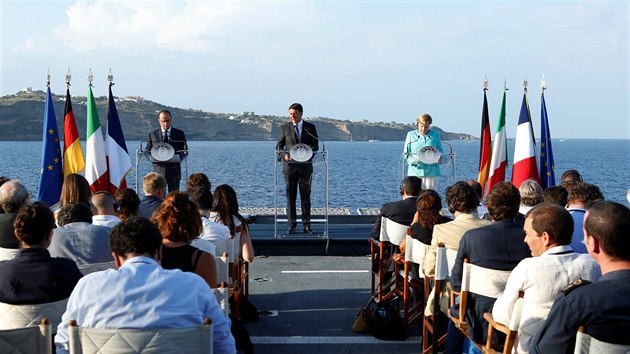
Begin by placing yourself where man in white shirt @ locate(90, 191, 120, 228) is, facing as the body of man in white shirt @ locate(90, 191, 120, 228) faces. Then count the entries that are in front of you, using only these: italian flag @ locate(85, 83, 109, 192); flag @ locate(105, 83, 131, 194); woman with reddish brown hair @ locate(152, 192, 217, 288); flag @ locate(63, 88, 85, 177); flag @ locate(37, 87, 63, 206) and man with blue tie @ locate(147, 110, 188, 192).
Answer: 5

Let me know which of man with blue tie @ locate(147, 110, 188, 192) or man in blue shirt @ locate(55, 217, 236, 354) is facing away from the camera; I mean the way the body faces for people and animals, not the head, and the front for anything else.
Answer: the man in blue shirt

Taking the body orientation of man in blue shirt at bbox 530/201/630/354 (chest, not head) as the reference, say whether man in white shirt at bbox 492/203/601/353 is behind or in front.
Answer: in front

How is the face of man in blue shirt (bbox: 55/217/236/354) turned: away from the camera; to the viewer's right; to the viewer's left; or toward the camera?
away from the camera

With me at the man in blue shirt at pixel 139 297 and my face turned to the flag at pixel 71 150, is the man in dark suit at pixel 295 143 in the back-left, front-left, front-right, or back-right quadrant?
front-right

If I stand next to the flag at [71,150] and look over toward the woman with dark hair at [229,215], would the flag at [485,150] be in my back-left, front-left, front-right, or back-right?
front-left

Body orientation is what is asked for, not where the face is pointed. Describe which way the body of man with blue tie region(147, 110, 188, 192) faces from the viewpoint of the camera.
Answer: toward the camera

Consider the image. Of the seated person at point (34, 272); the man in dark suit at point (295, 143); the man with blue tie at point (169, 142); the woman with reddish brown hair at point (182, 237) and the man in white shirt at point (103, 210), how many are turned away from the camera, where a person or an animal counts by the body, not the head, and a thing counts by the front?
3

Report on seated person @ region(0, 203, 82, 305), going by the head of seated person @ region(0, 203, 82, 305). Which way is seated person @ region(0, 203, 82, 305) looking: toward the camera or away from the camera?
away from the camera

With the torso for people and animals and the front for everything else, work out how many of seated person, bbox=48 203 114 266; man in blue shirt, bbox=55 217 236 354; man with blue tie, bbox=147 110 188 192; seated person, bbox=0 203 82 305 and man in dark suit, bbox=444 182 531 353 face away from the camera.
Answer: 4

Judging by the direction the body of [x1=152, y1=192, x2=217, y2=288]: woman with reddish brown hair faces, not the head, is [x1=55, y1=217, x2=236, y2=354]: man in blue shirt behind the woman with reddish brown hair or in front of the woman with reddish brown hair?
behind

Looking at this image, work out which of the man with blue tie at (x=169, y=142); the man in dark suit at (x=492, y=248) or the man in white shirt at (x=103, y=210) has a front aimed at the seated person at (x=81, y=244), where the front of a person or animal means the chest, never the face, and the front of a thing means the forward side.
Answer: the man with blue tie

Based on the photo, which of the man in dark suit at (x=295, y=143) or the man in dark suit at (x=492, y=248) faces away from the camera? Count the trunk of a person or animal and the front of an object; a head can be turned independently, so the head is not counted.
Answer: the man in dark suit at (x=492, y=248)

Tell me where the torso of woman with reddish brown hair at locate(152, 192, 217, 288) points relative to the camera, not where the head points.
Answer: away from the camera

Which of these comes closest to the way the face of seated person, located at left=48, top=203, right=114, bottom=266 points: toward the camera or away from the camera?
away from the camera

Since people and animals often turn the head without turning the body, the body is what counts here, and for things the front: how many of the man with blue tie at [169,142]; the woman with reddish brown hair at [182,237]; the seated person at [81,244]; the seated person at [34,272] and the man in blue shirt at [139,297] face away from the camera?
4

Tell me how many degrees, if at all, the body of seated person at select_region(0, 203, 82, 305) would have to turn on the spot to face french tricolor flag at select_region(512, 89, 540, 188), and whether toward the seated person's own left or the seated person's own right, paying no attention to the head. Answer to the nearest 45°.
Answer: approximately 45° to the seated person's own right

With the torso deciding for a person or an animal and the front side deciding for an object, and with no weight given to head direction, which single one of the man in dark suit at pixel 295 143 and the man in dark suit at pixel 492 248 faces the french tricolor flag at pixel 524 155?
the man in dark suit at pixel 492 248

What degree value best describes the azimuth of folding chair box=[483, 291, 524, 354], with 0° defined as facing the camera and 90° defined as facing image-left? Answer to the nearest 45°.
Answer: approximately 135°

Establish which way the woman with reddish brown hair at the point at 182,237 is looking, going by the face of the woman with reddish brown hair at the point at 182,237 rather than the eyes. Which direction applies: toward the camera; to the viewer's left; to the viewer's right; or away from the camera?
away from the camera

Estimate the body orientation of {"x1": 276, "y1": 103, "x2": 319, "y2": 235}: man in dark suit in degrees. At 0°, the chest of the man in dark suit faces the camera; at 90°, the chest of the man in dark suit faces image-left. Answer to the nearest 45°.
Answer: approximately 0°

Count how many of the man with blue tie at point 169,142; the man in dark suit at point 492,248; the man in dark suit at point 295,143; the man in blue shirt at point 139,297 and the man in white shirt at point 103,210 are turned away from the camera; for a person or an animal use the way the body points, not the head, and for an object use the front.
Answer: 3

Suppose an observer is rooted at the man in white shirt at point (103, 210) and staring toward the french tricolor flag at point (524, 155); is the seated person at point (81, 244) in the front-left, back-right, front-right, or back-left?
back-right

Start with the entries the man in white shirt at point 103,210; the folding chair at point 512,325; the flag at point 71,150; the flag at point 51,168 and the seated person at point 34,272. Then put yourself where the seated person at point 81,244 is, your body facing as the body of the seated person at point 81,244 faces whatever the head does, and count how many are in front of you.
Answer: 3

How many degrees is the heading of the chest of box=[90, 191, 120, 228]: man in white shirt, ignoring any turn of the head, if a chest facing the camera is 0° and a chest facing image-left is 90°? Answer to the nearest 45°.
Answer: approximately 180°

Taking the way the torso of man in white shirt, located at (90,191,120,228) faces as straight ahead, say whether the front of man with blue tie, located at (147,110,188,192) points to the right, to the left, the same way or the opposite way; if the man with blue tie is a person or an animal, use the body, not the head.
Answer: the opposite way
